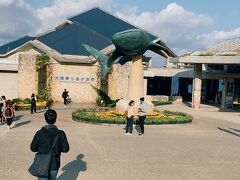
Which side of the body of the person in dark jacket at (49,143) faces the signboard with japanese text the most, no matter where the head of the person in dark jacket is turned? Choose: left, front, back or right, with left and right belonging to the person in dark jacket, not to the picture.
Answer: front

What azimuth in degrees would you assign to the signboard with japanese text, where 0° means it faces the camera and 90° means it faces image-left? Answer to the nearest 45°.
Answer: approximately 0°

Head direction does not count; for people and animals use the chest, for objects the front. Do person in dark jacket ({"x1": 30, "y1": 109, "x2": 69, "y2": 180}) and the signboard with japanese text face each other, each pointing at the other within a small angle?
yes

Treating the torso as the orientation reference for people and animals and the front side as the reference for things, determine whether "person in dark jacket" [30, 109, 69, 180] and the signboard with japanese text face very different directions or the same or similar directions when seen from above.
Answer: very different directions

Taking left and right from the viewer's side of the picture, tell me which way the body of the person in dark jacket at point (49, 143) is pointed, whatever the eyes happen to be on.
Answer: facing away from the viewer

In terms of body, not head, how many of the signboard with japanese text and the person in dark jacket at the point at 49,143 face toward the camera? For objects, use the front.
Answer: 1
